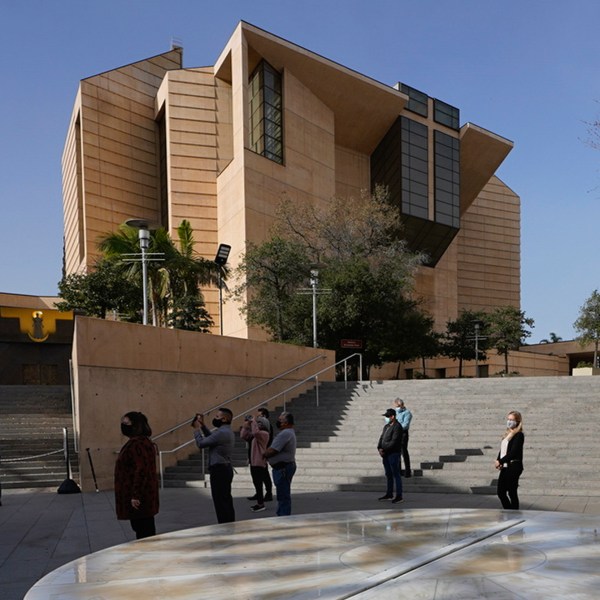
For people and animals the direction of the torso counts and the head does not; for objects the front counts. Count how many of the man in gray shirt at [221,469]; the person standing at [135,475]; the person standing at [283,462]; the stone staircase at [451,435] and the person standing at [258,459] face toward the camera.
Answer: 1

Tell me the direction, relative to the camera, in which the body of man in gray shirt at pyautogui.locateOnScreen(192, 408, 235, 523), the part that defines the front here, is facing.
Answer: to the viewer's left

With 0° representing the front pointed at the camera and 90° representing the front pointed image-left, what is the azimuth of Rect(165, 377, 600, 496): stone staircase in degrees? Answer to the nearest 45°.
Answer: approximately 0°

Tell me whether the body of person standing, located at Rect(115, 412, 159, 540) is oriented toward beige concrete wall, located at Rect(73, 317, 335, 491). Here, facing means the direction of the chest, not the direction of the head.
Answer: no

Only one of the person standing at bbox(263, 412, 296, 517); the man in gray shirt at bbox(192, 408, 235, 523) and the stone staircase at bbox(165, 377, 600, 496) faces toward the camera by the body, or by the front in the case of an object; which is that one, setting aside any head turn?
the stone staircase

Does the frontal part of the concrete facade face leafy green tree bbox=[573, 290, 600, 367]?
no

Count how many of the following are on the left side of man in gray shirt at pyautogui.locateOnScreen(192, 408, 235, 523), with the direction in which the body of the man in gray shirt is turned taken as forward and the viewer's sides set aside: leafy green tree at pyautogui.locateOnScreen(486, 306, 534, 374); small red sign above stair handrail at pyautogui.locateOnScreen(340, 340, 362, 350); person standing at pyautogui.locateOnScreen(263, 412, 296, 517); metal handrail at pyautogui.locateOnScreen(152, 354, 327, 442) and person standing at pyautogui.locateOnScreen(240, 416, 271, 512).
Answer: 0
